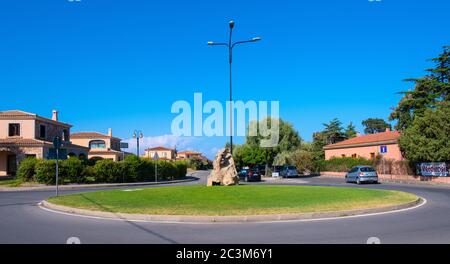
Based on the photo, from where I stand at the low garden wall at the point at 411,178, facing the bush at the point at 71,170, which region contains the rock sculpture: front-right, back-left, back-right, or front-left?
front-left

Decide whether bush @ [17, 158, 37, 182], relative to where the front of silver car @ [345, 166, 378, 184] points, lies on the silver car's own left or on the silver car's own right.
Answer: on the silver car's own left

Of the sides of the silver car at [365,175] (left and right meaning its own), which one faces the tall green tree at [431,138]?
right

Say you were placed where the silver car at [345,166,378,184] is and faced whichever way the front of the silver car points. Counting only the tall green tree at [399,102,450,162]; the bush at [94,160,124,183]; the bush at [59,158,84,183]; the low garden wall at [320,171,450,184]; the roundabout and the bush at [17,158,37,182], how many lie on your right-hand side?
2

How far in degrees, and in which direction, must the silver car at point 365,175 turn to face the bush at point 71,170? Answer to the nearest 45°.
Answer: approximately 45° to its left

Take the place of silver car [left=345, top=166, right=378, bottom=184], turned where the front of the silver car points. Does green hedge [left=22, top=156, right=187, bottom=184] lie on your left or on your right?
on your left

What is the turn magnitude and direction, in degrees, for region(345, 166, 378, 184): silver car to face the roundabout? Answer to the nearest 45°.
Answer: approximately 135° to its left

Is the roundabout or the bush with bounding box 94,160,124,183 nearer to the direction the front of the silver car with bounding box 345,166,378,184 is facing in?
the bush

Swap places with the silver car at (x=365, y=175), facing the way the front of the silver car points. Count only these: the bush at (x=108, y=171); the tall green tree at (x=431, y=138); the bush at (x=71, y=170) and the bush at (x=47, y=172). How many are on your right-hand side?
1

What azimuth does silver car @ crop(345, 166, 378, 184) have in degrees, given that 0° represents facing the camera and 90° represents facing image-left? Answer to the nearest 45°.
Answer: approximately 135°

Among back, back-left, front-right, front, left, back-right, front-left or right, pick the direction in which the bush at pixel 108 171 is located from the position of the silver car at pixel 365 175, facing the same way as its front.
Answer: front-left

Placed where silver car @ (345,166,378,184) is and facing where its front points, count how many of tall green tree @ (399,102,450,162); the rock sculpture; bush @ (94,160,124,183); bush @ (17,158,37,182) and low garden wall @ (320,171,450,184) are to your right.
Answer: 2

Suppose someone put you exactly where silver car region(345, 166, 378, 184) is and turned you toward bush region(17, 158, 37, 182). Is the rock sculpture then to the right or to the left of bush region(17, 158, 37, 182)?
left

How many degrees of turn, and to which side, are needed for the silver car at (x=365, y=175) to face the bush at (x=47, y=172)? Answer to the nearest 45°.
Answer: approximately 45° to its left
